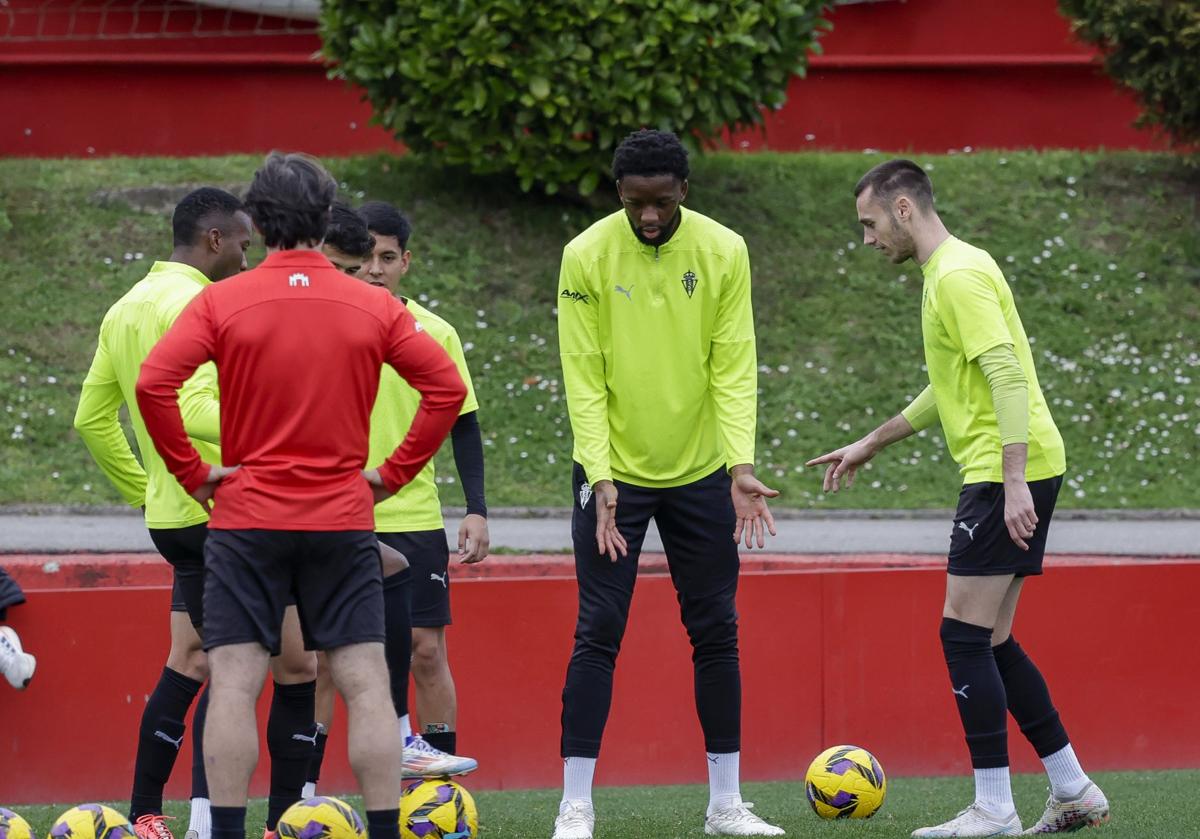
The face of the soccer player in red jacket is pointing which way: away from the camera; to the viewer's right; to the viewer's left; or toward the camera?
away from the camera

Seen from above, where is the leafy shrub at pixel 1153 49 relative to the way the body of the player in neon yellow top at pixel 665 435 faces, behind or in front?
behind

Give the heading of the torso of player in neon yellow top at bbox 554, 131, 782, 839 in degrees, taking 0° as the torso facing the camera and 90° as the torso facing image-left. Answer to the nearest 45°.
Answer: approximately 0°

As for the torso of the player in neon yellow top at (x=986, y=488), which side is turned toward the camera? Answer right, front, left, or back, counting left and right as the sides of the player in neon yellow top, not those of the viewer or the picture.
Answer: left

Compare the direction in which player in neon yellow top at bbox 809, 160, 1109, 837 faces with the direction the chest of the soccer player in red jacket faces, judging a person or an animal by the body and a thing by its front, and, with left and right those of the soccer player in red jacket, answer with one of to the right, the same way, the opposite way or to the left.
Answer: to the left

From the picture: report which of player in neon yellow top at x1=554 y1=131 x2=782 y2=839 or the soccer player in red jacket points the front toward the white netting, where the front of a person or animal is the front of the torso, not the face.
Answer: the soccer player in red jacket

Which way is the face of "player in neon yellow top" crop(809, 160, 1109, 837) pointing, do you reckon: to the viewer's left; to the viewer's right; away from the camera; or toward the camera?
to the viewer's left

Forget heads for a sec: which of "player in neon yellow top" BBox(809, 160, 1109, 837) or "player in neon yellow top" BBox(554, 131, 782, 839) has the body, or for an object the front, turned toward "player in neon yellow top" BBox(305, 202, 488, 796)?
"player in neon yellow top" BBox(809, 160, 1109, 837)

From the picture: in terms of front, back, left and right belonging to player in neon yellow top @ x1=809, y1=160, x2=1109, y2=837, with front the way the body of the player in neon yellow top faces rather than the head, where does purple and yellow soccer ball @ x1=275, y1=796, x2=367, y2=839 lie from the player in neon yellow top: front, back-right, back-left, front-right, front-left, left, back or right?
front-left

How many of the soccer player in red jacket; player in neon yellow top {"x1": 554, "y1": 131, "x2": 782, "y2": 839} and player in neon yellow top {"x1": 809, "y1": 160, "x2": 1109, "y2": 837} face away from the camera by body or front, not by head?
1

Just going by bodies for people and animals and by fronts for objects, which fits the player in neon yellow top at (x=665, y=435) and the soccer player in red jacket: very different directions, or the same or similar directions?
very different directions

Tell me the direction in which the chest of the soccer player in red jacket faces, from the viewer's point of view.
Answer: away from the camera
